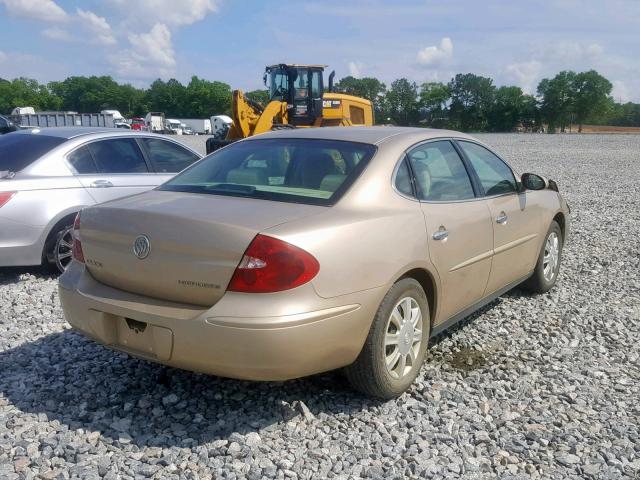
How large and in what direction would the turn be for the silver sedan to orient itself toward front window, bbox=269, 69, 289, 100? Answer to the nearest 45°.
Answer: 0° — it already faces it

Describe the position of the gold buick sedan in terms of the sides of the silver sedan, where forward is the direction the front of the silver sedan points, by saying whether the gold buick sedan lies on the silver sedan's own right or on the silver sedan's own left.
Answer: on the silver sedan's own right

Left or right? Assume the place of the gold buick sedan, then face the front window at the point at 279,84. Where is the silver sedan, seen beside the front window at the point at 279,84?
left

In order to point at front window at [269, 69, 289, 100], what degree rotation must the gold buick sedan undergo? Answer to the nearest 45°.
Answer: approximately 45° to its left

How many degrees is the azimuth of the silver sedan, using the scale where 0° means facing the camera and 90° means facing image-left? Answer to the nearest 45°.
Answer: approximately 225°

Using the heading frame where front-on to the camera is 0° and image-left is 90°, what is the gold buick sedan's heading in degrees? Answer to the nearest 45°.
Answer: approximately 225°

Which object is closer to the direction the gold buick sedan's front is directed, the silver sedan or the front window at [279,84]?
the front window

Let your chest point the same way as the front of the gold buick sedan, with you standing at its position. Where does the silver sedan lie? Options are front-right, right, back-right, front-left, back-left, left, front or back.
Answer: left
